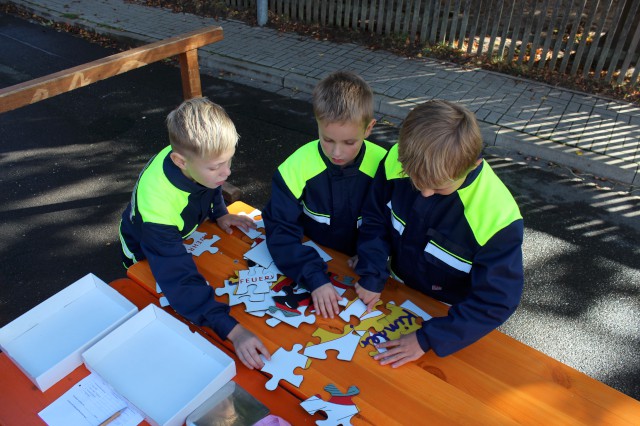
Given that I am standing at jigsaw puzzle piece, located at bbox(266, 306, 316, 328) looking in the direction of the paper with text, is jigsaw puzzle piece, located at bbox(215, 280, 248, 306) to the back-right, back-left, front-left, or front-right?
front-right

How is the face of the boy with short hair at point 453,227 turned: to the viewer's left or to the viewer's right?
to the viewer's left

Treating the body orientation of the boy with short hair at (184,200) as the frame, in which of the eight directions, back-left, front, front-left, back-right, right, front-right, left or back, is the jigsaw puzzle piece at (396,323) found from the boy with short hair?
front

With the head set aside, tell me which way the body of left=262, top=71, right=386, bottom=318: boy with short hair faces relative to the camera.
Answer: toward the camera

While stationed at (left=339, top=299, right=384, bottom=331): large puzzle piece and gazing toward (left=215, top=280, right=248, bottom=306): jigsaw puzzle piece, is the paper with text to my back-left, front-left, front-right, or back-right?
front-left

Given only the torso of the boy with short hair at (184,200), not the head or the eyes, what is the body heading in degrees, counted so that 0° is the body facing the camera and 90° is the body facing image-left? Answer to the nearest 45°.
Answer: approximately 315°

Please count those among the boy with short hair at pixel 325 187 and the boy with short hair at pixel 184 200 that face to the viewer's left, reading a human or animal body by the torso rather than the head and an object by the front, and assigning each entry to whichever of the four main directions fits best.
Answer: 0

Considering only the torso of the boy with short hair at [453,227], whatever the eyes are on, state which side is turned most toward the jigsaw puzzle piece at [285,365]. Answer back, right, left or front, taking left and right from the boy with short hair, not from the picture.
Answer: front

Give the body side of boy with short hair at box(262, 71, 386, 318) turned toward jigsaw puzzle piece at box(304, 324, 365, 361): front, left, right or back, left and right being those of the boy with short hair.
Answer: front

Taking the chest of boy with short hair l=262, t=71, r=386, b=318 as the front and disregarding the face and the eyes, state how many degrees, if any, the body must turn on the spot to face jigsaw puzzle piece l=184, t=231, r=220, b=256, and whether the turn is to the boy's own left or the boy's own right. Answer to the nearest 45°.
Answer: approximately 90° to the boy's own right

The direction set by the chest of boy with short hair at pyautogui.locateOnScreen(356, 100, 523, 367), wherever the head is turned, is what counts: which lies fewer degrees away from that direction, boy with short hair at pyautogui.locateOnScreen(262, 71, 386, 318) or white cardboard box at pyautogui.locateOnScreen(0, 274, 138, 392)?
the white cardboard box

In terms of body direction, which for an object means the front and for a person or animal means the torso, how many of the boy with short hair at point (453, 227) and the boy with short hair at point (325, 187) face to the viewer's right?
0

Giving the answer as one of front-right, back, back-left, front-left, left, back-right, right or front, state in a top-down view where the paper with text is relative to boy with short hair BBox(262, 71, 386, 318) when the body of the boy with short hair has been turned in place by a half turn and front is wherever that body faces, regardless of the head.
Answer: back-left

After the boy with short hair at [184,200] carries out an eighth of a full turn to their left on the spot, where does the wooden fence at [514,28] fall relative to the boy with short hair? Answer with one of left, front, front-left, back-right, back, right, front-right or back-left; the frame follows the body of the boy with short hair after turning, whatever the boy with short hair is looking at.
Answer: front-left

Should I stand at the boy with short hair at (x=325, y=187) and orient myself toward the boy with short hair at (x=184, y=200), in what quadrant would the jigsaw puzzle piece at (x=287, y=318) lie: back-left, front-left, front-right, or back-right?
front-left
